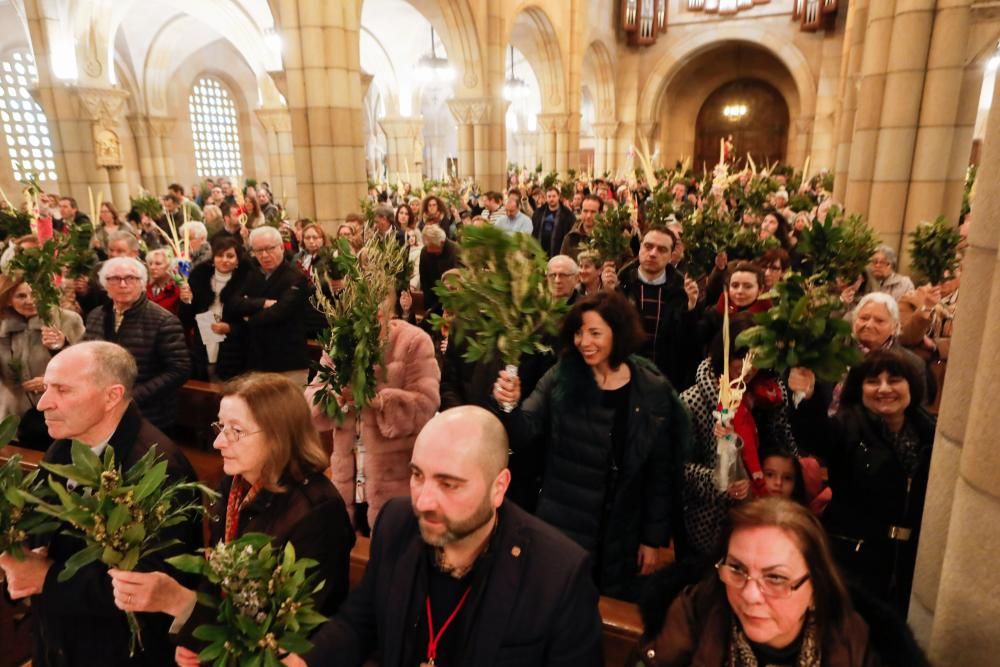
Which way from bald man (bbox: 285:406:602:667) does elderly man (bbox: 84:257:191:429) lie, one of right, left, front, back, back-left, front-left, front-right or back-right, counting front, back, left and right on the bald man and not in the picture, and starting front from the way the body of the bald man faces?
right

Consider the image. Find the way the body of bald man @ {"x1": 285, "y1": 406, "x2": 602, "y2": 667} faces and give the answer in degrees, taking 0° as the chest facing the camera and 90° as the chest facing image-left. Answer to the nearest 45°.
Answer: approximately 45°

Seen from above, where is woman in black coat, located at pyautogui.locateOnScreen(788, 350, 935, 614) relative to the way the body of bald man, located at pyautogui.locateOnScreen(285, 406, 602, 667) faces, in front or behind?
behind

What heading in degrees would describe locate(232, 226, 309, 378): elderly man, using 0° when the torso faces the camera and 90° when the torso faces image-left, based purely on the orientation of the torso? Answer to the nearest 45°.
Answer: approximately 45°

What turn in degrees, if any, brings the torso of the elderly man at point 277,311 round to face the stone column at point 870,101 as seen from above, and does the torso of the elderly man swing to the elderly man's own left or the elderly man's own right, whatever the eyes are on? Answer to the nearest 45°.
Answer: approximately 135° to the elderly man's own left

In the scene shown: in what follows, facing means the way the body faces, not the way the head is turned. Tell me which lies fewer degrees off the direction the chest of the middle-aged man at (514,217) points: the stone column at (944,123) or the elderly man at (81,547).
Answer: the elderly man

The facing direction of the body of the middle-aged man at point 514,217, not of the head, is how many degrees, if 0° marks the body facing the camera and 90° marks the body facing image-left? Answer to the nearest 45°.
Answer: approximately 0°

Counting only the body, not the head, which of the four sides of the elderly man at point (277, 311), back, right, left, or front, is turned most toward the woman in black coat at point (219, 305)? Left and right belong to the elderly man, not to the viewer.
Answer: right

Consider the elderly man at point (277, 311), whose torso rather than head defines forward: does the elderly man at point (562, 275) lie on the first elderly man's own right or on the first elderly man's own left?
on the first elderly man's own left

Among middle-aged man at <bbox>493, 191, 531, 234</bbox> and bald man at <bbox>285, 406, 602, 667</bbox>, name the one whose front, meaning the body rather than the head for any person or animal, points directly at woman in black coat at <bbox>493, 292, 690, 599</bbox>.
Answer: the middle-aged man

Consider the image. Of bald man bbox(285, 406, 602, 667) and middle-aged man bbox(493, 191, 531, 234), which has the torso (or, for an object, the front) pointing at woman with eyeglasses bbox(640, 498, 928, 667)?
the middle-aged man
